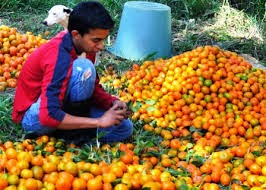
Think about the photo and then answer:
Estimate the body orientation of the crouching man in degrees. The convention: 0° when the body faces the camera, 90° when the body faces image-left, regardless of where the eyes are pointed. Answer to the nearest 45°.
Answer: approximately 270°
